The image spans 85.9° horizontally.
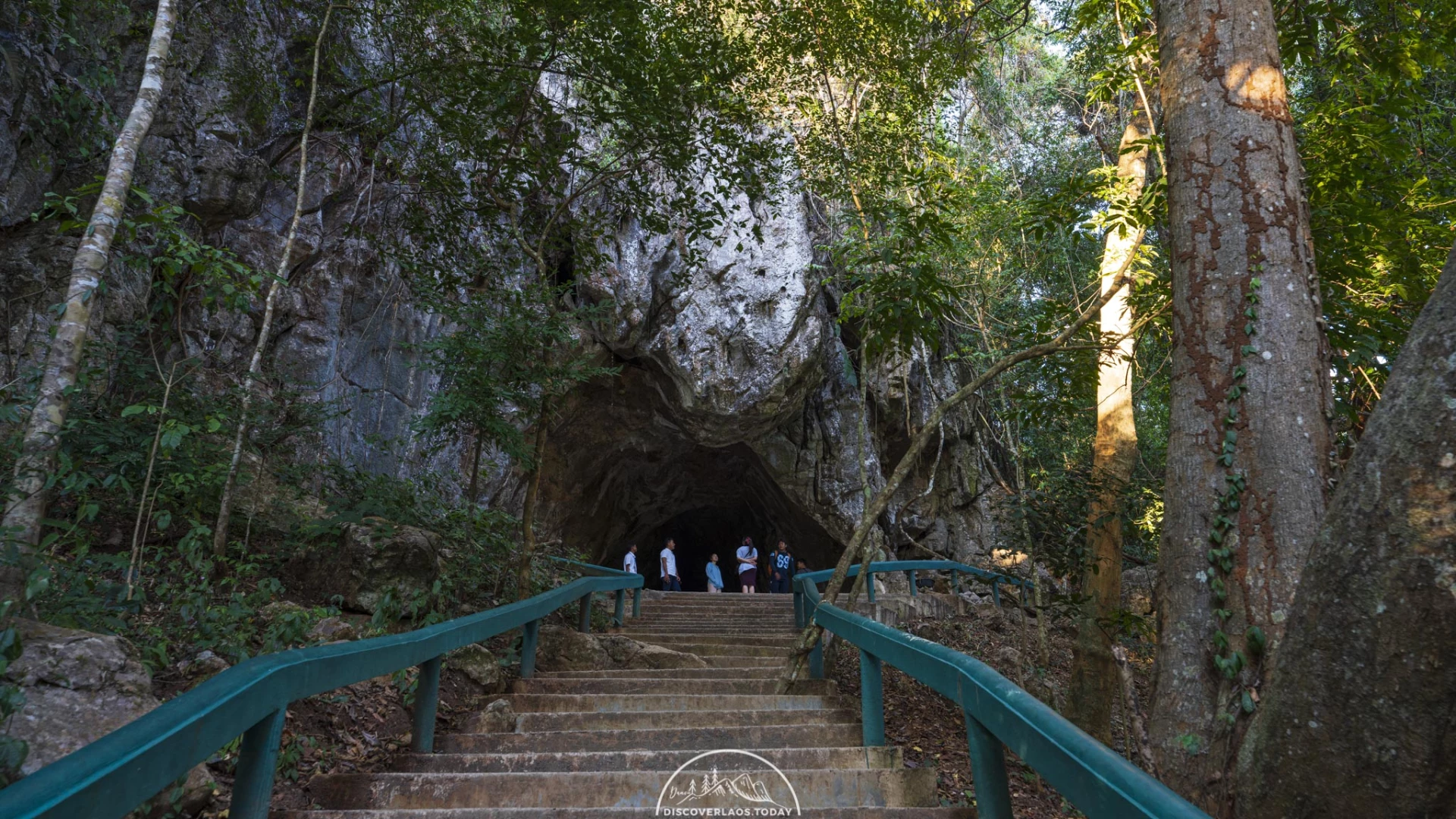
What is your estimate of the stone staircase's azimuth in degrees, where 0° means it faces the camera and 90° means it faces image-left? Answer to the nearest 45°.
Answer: approximately 0°

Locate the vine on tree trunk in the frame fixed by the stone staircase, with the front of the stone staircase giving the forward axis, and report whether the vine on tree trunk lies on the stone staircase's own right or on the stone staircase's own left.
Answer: on the stone staircase's own left

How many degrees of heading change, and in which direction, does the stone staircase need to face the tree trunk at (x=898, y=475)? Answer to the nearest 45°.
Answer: approximately 135° to its left

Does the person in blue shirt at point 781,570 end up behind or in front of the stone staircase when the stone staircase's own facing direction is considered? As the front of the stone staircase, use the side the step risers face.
behind

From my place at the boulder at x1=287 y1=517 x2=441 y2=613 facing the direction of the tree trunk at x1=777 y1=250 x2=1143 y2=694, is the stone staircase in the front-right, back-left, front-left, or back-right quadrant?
front-right

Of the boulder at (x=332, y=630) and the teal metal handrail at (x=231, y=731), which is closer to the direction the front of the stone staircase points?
the teal metal handrail

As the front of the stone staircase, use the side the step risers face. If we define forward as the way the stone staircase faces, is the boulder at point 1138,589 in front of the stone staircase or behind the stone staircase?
behind

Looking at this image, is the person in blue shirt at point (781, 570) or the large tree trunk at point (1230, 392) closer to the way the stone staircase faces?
the large tree trunk

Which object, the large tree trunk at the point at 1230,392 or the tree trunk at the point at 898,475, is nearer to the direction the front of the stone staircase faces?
the large tree trunk

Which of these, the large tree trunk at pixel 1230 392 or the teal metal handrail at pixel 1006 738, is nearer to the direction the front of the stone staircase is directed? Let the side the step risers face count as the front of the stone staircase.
the teal metal handrail
